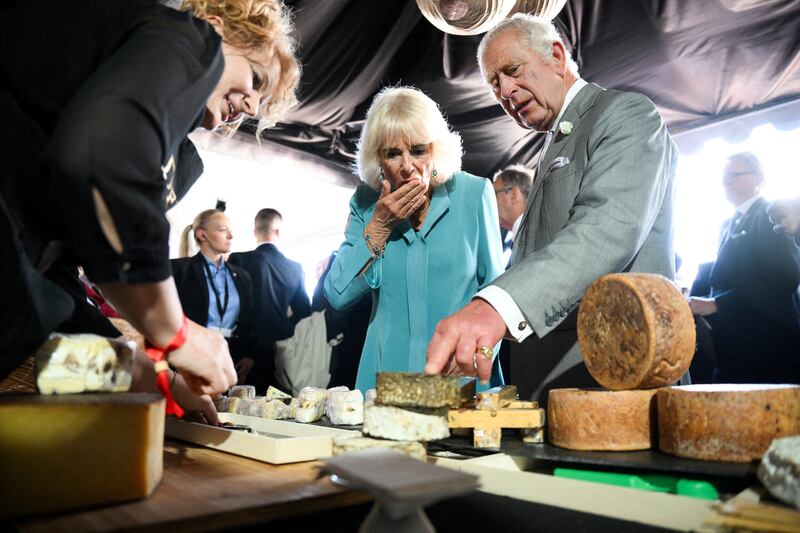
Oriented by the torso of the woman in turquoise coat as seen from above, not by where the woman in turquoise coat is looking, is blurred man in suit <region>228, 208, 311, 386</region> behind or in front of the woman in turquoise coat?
behind

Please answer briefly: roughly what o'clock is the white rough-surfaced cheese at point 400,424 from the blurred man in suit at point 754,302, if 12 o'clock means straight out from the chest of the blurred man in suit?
The white rough-surfaced cheese is roughly at 11 o'clock from the blurred man in suit.

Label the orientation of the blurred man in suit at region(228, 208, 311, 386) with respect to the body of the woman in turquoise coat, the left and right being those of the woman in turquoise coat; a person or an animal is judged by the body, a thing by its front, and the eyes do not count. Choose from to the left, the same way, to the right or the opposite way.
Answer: the opposite way

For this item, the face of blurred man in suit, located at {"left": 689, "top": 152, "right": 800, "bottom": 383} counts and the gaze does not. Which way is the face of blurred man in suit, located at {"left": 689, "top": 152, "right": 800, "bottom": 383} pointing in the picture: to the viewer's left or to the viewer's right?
to the viewer's left

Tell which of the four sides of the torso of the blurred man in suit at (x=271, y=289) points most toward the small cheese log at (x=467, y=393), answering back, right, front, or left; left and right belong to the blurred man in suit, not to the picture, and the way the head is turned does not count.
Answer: back

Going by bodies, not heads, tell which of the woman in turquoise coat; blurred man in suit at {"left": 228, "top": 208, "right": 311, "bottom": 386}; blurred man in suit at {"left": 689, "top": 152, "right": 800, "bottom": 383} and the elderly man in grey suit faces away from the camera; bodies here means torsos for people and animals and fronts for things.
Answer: blurred man in suit at {"left": 228, "top": 208, "right": 311, "bottom": 386}

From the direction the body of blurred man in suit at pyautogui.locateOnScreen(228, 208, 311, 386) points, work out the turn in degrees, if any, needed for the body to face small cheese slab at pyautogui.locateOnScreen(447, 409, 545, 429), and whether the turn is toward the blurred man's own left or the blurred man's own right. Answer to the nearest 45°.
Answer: approximately 180°

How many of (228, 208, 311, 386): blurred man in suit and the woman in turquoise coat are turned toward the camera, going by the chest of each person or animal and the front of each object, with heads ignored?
1

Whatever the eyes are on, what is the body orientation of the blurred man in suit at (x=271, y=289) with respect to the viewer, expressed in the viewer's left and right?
facing away from the viewer

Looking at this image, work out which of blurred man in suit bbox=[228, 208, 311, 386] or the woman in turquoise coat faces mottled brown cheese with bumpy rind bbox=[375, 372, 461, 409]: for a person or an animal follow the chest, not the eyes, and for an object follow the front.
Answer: the woman in turquoise coat
